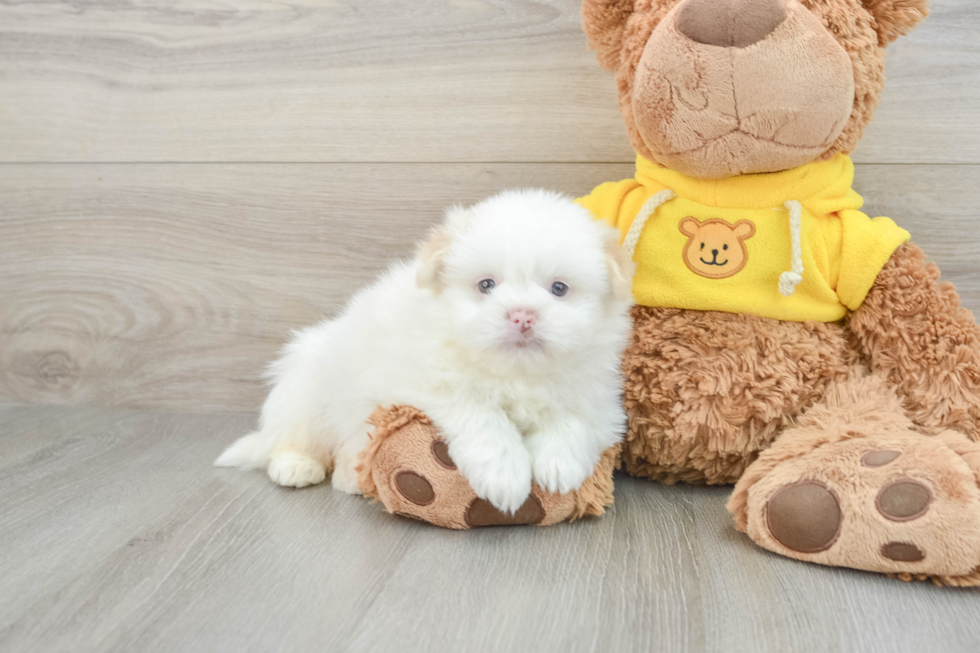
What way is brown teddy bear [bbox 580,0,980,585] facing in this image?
toward the camera

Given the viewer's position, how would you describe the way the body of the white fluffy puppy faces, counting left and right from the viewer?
facing the viewer and to the right of the viewer
